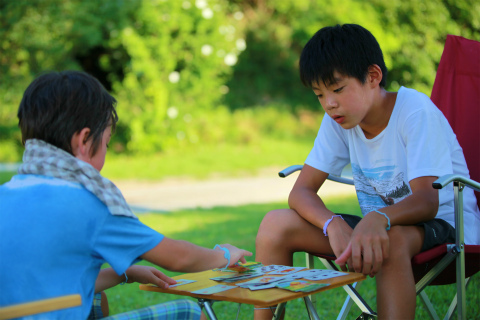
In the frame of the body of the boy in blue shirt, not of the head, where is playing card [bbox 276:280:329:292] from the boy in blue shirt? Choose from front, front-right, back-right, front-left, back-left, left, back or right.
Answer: front-right

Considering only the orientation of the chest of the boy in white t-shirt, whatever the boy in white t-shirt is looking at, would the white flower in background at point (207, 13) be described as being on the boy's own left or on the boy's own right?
on the boy's own right

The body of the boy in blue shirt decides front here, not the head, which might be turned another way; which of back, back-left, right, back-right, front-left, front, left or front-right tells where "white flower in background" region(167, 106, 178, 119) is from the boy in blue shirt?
front-left

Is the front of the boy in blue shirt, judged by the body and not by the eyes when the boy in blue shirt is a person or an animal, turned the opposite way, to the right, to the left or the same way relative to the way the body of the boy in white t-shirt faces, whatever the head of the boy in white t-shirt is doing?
the opposite way

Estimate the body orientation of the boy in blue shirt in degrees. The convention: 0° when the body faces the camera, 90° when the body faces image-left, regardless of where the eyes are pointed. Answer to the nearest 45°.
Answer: approximately 225°

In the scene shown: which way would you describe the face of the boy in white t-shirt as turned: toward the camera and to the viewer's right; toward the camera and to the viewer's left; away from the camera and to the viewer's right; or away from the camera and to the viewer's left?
toward the camera and to the viewer's left

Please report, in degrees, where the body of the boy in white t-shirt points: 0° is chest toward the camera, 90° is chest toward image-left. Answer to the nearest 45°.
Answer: approximately 45°

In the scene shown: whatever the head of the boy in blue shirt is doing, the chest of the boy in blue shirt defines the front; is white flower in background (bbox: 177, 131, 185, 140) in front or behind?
in front

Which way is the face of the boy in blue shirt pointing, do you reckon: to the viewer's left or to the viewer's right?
to the viewer's right

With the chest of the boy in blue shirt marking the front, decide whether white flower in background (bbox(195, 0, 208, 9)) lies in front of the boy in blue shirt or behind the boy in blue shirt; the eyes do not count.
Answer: in front
